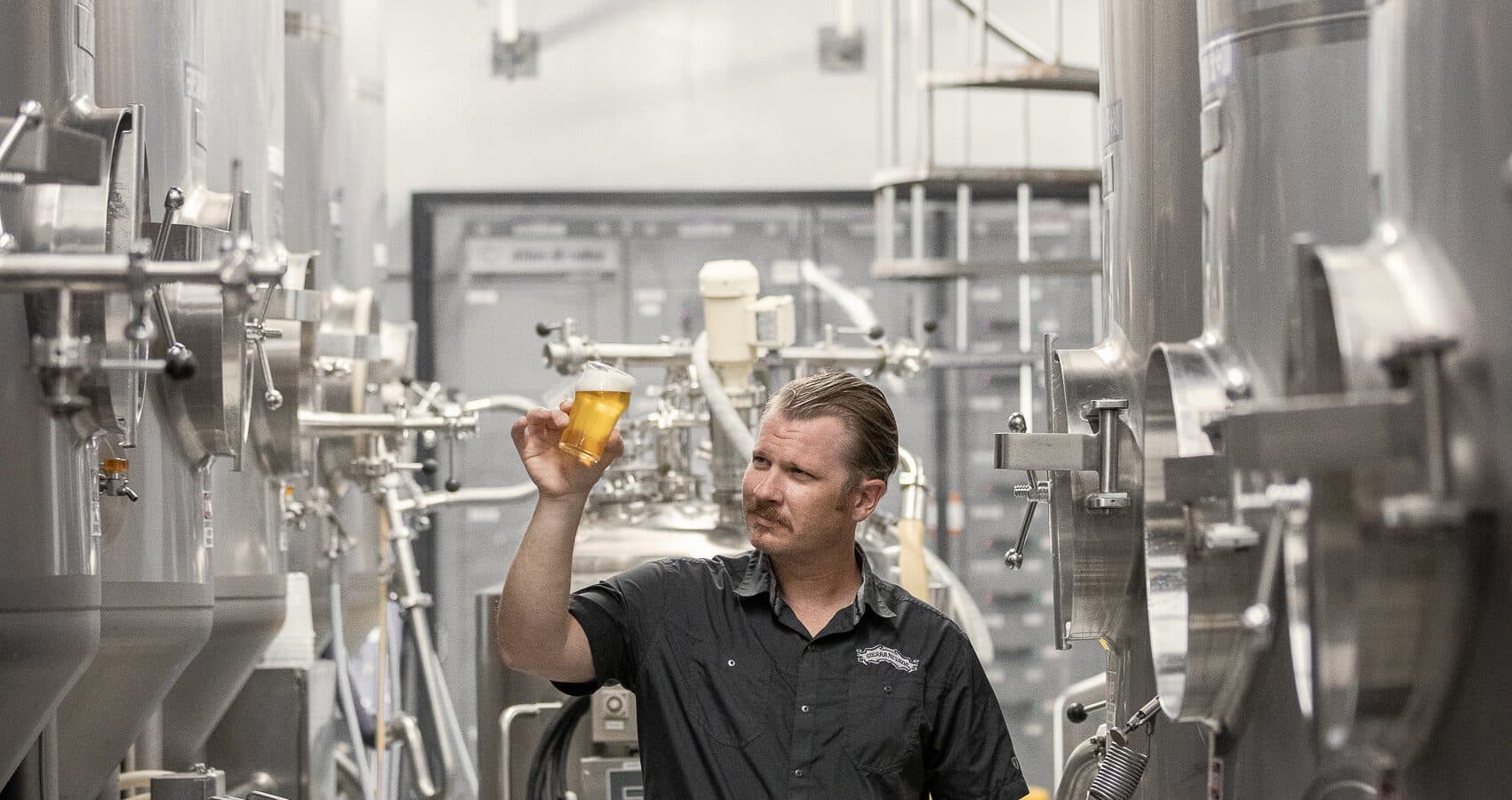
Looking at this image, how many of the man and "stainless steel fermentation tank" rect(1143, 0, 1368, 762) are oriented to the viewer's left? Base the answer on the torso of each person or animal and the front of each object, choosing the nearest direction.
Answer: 1

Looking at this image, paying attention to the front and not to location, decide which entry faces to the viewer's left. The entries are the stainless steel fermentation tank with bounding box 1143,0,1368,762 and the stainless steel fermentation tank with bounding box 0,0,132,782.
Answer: the stainless steel fermentation tank with bounding box 1143,0,1368,762

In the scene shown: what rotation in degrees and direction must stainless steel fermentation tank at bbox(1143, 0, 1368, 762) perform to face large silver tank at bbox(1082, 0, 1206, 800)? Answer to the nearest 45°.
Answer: approximately 90° to its right

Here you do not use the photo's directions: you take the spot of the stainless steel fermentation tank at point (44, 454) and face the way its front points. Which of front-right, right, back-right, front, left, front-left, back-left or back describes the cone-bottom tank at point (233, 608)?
left

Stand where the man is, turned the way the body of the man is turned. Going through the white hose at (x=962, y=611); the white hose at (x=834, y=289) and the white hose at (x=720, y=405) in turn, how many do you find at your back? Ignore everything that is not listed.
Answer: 3

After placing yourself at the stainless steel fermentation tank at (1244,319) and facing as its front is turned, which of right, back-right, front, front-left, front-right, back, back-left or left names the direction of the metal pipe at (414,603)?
front-right

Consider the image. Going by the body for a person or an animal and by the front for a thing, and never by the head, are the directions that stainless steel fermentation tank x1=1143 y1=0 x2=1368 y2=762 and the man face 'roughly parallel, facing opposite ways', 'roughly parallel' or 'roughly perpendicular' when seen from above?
roughly perpendicular

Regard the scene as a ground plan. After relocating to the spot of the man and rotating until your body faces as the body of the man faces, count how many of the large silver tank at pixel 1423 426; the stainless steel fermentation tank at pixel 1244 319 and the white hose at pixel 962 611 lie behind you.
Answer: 1

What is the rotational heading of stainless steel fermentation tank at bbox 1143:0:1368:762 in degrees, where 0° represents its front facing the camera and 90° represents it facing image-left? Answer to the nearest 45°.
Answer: approximately 90°

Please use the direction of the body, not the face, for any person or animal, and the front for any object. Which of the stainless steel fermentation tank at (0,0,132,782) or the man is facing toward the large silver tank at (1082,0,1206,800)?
the stainless steel fermentation tank

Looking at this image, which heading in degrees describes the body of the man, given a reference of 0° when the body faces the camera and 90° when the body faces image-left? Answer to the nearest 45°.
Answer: approximately 0°

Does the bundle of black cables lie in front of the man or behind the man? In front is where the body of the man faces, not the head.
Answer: behind

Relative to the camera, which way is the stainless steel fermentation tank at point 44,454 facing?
to the viewer's right

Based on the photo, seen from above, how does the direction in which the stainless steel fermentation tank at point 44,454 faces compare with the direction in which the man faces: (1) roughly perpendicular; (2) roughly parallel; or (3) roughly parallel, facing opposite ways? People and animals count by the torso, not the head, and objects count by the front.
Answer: roughly perpendicular

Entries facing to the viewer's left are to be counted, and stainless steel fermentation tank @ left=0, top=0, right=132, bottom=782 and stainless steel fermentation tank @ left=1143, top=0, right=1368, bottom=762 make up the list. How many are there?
1
